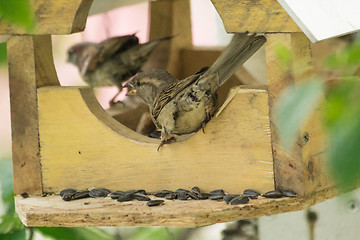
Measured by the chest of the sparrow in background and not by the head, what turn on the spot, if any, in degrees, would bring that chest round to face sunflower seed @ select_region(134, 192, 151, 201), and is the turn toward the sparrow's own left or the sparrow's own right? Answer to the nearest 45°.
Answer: approximately 90° to the sparrow's own left

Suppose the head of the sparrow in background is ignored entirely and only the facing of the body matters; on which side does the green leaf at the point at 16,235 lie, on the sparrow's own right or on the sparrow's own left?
on the sparrow's own left

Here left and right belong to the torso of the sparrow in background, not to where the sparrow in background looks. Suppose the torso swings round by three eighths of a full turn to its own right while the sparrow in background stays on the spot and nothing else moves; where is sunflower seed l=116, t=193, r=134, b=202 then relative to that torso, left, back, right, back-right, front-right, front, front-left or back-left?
back-right

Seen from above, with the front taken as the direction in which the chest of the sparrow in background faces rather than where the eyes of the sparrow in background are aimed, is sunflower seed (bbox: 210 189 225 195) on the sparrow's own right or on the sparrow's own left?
on the sparrow's own left

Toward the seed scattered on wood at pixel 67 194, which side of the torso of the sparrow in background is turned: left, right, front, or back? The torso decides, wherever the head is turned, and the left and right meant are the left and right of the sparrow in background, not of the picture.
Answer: left

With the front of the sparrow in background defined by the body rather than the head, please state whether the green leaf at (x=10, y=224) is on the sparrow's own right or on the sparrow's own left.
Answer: on the sparrow's own left

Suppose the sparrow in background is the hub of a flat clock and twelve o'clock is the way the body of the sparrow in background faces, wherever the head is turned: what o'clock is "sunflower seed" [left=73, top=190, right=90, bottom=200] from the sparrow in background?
The sunflower seed is roughly at 9 o'clock from the sparrow in background.

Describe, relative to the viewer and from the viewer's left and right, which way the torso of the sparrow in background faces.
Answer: facing to the left of the viewer

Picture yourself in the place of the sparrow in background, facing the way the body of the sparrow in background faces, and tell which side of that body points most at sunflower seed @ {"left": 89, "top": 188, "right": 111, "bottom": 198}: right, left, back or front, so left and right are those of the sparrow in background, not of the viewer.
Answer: left

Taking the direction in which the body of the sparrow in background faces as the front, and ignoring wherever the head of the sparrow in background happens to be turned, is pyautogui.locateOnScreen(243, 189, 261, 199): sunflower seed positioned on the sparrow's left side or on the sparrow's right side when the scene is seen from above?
on the sparrow's left side

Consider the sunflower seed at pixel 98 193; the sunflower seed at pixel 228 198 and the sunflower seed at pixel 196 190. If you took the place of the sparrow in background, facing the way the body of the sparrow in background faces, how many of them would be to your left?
3
